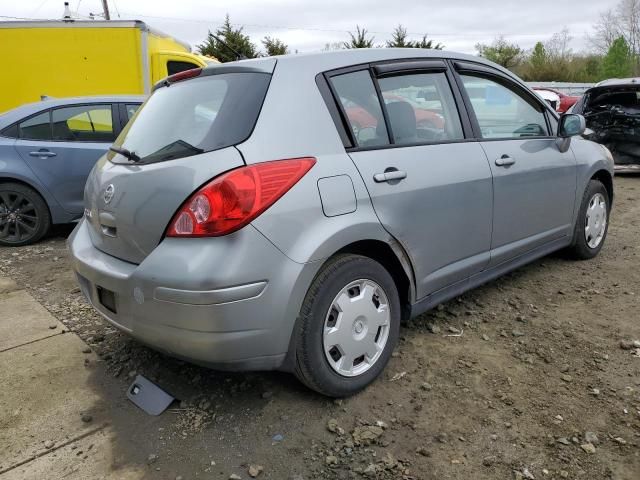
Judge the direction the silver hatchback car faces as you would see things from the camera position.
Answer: facing away from the viewer and to the right of the viewer

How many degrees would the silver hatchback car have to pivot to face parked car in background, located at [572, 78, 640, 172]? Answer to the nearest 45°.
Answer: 0° — it already faces it

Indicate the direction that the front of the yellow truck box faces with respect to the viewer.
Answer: facing to the right of the viewer

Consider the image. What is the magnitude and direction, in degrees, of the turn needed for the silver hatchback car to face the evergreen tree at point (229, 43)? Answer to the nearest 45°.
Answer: approximately 45° to its left

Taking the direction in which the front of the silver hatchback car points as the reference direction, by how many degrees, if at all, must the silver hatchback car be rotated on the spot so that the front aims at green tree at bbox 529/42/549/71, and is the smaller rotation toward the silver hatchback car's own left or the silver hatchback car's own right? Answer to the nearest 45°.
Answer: approximately 45° to the silver hatchback car's own left

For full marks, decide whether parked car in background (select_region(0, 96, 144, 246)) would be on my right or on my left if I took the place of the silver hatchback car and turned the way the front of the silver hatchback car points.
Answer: on my left
